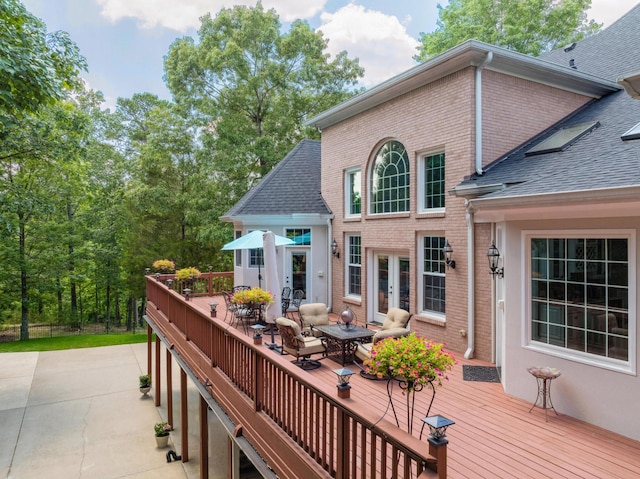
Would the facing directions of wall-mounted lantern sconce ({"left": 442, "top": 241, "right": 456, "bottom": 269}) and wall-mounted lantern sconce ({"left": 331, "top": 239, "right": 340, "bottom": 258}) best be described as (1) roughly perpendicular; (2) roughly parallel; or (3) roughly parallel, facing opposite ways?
roughly parallel

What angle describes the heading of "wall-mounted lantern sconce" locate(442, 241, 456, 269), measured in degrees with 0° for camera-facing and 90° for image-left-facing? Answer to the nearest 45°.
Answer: approximately 45°

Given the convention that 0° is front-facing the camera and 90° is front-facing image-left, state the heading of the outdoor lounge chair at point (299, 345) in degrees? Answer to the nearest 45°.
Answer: approximately 225°

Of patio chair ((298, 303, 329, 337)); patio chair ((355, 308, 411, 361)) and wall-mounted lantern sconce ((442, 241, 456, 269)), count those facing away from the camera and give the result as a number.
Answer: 0

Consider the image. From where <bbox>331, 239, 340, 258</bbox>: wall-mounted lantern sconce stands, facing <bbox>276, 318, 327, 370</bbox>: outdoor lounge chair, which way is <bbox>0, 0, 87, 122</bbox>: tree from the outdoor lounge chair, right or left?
right

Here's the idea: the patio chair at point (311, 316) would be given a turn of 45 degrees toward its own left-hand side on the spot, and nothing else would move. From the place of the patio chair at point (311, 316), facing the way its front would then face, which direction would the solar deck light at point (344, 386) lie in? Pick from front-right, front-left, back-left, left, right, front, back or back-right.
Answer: right

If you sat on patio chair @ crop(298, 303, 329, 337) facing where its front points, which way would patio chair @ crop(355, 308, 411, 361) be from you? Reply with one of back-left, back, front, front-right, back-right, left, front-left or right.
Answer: front

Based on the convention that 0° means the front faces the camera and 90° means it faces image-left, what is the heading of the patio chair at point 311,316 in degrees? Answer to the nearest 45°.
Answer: approximately 315°

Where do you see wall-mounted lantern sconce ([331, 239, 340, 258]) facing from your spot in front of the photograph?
facing the viewer and to the left of the viewer

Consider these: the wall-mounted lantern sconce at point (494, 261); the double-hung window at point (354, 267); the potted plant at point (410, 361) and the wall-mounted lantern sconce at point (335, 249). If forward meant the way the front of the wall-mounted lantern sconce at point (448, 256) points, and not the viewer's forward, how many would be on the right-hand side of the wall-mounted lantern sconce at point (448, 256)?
2

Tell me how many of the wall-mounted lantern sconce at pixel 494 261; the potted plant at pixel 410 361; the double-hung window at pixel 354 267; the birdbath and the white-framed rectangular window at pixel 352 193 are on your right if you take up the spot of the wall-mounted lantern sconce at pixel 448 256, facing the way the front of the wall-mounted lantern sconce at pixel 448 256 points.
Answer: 2

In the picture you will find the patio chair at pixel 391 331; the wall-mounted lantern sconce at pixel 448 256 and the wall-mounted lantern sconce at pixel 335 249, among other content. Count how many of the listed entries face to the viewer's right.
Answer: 0

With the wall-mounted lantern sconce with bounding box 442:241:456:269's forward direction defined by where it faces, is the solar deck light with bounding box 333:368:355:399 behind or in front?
in front

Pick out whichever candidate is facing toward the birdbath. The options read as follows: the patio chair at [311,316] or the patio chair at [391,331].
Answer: the patio chair at [311,316]

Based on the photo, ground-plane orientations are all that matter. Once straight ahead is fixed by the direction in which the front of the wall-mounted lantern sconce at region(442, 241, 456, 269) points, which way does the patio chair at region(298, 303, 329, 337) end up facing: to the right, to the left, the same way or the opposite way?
to the left

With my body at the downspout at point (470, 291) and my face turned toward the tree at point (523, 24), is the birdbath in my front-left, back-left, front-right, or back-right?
back-right

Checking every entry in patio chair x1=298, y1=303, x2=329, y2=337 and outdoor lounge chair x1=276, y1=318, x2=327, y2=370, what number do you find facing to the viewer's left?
0

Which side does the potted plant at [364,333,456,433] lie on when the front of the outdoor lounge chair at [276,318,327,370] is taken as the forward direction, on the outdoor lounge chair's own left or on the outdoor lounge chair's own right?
on the outdoor lounge chair's own right

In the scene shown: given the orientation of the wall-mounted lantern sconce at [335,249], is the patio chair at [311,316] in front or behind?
in front
